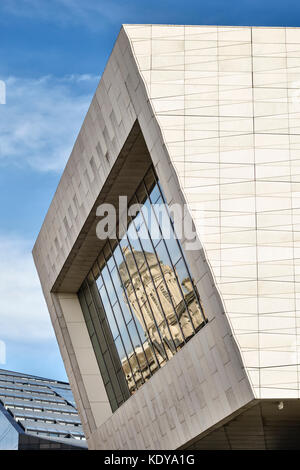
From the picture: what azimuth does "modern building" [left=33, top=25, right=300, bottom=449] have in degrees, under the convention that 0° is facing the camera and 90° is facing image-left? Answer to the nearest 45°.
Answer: approximately 45°
